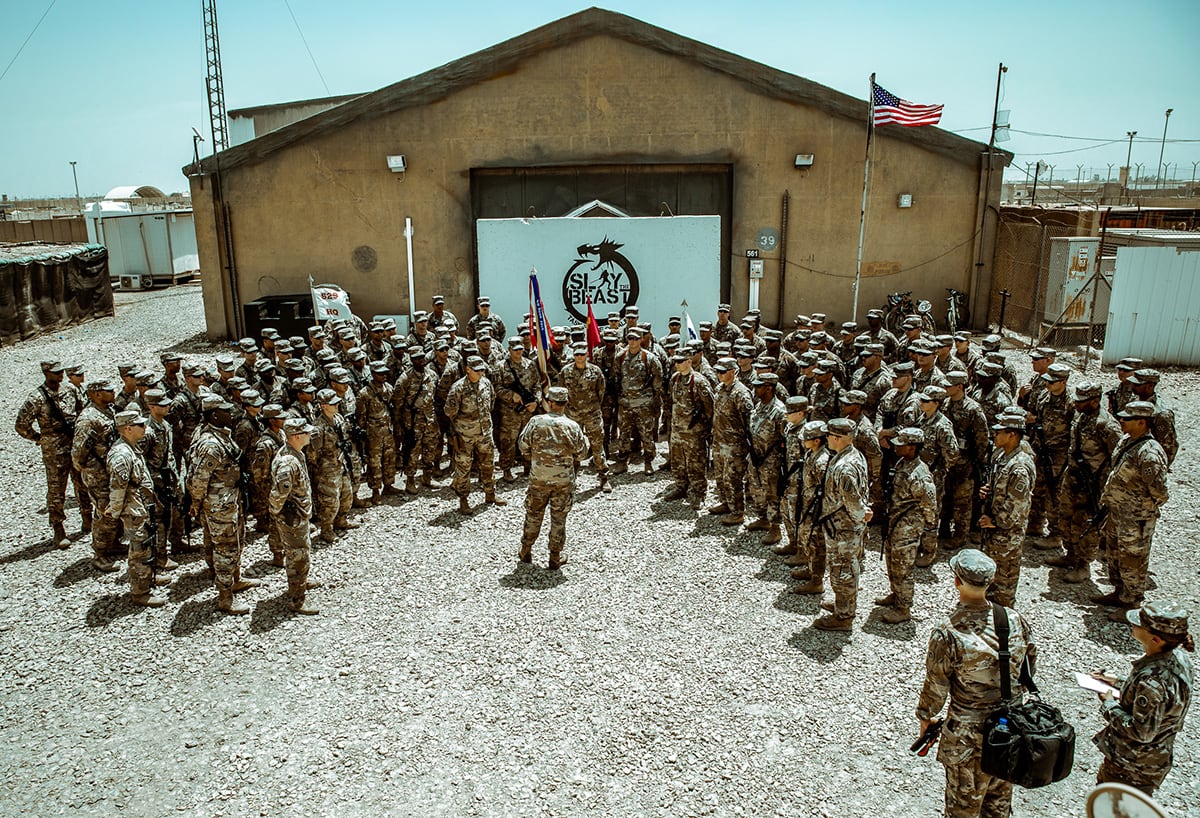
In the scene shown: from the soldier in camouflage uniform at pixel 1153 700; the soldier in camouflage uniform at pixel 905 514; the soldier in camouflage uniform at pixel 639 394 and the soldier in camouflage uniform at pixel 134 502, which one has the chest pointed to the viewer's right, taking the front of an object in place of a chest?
the soldier in camouflage uniform at pixel 134 502

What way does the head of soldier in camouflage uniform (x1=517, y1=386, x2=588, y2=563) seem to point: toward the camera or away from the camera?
away from the camera

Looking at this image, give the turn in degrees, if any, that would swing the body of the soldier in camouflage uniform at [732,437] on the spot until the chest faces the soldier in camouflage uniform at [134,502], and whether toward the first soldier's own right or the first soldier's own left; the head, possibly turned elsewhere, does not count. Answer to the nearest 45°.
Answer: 0° — they already face them

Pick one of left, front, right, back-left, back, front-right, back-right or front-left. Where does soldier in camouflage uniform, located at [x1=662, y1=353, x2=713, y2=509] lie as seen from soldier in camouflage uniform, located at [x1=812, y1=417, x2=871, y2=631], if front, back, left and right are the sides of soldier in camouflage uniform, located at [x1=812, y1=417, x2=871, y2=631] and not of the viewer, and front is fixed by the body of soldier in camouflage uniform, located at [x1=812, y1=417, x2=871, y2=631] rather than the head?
front-right

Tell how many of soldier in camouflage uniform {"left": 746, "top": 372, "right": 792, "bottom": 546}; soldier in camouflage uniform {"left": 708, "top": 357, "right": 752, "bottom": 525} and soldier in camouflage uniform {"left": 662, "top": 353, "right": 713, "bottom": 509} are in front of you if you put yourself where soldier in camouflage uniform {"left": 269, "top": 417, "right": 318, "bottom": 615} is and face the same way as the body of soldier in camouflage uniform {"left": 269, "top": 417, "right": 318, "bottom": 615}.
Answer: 3

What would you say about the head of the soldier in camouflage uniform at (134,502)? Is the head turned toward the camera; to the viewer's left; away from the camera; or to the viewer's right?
to the viewer's right

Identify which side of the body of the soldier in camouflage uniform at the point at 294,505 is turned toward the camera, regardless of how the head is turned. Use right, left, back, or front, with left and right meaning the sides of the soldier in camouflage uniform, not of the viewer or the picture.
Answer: right

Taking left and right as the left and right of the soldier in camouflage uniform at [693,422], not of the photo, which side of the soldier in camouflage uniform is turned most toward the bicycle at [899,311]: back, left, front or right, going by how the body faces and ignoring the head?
back

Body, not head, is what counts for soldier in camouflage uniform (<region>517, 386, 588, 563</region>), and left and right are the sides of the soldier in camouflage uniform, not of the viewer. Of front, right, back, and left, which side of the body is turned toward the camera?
back

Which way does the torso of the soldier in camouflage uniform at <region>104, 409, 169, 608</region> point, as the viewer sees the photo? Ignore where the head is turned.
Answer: to the viewer's right

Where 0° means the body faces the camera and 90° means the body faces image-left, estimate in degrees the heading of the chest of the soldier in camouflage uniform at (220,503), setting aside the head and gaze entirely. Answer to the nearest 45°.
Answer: approximately 270°

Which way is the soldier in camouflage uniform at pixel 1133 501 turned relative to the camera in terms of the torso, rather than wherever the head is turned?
to the viewer's left

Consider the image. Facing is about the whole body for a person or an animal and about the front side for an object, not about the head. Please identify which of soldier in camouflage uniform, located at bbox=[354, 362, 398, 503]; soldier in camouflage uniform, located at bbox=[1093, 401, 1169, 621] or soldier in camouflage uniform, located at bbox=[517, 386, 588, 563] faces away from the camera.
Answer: soldier in camouflage uniform, located at bbox=[517, 386, 588, 563]

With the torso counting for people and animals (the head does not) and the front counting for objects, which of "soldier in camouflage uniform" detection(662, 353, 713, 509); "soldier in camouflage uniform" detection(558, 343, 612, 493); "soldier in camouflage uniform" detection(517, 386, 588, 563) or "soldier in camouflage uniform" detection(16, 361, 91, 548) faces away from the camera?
"soldier in camouflage uniform" detection(517, 386, 588, 563)

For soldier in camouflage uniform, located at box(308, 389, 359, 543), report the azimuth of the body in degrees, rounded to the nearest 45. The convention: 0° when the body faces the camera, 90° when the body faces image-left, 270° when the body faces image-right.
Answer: approximately 315°

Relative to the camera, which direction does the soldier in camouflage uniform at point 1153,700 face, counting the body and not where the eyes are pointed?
to the viewer's left

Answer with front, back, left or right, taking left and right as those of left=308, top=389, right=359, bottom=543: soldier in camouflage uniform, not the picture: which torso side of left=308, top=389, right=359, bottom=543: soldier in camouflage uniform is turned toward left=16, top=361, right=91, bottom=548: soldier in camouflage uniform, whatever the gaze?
back
